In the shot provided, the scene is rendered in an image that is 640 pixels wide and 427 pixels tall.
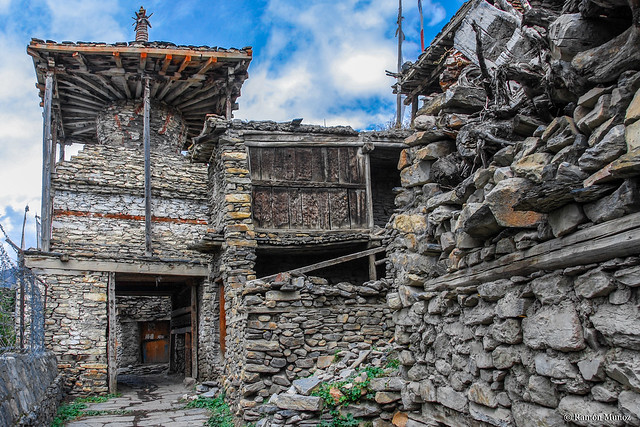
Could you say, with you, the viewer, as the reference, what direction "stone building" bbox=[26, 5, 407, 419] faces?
facing the viewer

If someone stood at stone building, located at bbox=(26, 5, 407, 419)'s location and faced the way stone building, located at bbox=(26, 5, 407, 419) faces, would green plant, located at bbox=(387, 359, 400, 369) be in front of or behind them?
in front

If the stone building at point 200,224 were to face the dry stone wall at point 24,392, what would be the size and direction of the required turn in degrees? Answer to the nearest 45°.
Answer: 0° — it already faces it

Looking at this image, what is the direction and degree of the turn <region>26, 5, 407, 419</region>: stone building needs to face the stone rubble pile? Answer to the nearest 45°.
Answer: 0° — it already faces it
